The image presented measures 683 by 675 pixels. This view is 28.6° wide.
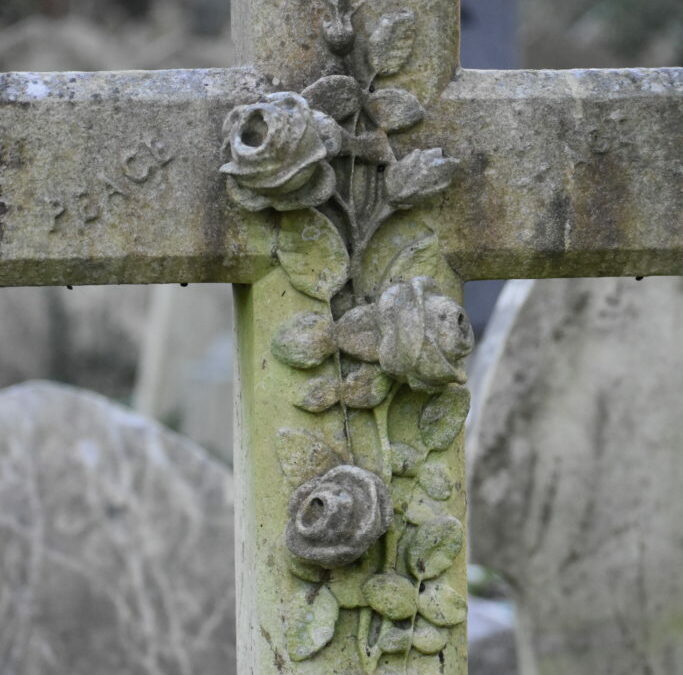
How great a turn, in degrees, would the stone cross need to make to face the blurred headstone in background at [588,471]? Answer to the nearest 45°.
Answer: approximately 180°

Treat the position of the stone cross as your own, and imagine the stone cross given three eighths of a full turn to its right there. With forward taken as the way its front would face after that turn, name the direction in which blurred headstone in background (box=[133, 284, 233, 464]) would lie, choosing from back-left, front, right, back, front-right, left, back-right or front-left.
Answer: front-right

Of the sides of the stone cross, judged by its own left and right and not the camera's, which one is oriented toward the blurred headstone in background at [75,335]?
back

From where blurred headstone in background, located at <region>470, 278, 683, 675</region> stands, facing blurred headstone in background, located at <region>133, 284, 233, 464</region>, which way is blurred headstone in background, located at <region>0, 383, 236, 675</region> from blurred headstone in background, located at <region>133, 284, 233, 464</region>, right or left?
left

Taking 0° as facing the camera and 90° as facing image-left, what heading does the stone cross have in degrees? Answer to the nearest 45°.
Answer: approximately 0°
